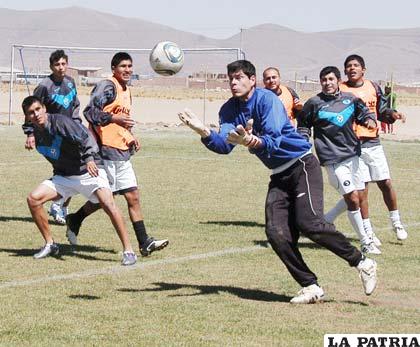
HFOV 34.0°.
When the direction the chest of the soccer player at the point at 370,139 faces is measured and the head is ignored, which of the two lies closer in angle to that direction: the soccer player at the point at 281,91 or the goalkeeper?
the goalkeeper

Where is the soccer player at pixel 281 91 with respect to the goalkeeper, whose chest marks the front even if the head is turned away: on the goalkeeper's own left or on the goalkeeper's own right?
on the goalkeeper's own right

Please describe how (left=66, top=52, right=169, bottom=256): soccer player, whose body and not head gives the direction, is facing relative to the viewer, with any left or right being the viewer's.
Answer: facing the viewer and to the right of the viewer

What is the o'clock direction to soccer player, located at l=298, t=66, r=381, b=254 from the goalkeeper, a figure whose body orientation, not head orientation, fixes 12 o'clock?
The soccer player is roughly at 5 o'clock from the goalkeeper.

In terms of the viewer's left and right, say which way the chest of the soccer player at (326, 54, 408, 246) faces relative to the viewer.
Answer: facing the viewer

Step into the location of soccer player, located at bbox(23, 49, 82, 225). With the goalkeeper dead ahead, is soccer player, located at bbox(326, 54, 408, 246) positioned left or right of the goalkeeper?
left

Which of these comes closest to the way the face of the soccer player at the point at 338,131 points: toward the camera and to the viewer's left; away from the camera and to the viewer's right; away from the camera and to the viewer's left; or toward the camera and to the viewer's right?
toward the camera and to the viewer's left

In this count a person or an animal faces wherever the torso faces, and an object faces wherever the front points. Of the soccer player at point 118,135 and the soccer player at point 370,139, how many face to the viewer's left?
0

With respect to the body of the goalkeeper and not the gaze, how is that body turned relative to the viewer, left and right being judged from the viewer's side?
facing the viewer and to the left of the viewer
